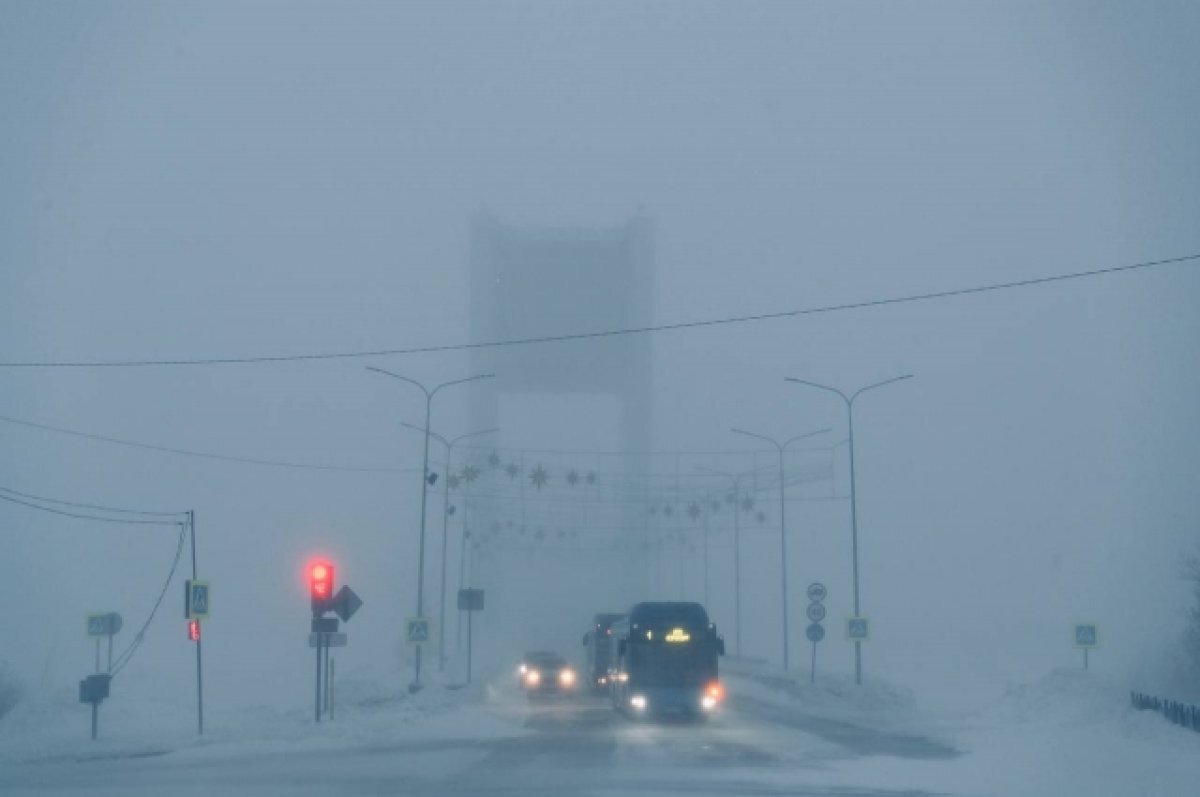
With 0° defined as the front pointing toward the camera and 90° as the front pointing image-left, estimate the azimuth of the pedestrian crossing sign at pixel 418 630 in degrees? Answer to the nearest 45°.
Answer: approximately 0°

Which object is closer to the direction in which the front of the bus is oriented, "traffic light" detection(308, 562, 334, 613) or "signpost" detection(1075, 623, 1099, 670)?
the traffic light

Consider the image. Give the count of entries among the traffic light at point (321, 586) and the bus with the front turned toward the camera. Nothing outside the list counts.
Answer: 2

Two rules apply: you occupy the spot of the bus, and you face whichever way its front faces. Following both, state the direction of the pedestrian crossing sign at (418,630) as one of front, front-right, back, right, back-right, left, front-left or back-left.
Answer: back-right

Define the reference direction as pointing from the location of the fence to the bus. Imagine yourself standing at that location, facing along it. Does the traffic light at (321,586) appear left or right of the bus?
left

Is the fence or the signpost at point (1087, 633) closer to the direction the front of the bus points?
the fence

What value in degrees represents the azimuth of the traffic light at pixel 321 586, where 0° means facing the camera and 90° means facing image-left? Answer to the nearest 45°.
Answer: approximately 0°

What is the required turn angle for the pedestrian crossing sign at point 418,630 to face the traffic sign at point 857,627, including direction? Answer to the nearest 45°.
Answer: approximately 90° to its left

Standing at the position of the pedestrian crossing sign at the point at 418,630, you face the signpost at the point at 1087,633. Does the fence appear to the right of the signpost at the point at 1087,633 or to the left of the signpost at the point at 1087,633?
right
